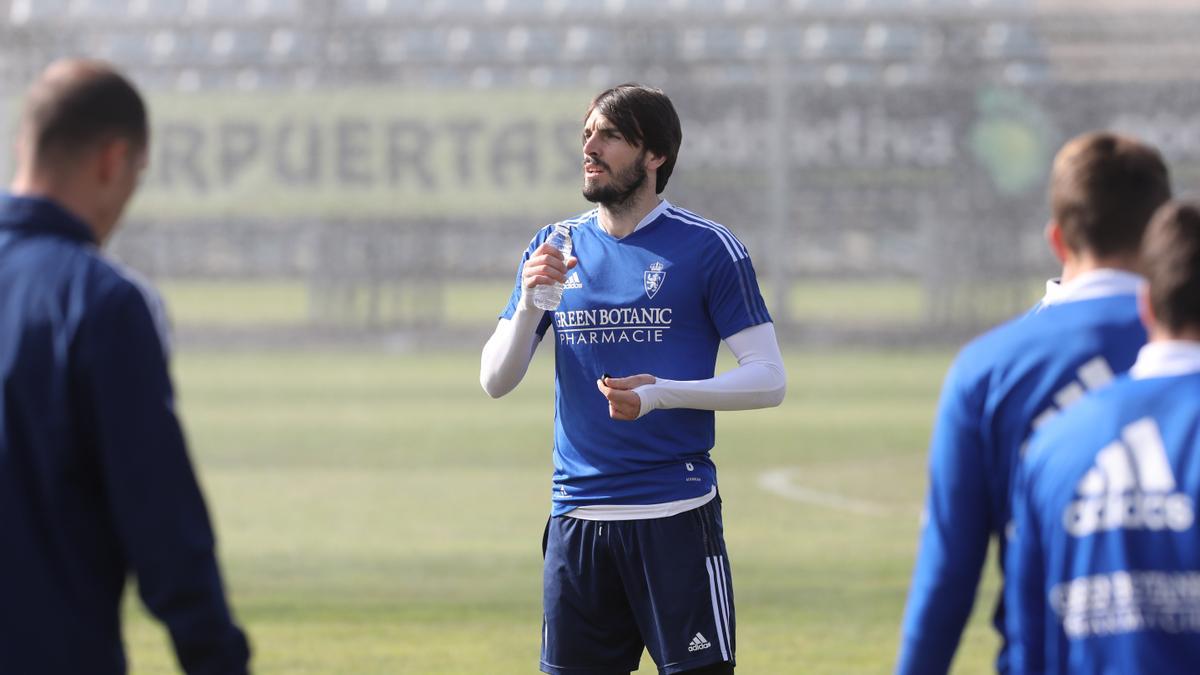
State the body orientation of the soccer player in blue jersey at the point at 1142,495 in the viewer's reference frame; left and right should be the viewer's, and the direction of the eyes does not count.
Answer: facing away from the viewer

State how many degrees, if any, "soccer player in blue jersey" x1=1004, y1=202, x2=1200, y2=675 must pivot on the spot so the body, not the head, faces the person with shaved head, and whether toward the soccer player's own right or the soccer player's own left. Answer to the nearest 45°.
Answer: approximately 90° to the soccer player's own left

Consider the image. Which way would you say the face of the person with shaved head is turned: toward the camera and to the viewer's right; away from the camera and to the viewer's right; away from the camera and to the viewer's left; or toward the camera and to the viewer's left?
away from the camera and to the viewer's right

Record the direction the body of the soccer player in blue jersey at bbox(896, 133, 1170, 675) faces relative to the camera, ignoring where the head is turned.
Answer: away from the camera

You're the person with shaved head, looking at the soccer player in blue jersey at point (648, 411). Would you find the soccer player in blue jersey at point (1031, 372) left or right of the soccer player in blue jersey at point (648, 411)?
right

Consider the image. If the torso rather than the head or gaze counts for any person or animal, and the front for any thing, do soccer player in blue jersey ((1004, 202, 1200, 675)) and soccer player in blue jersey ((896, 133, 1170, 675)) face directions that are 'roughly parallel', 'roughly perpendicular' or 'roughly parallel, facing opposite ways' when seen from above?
roughly parallel

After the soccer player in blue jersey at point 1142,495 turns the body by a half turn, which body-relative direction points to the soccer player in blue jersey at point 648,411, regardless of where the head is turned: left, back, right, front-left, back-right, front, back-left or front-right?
back-right

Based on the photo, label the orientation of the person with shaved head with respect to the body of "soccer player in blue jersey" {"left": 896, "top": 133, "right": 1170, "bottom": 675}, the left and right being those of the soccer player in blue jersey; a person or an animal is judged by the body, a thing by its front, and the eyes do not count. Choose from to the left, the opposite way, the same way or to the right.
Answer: the same way

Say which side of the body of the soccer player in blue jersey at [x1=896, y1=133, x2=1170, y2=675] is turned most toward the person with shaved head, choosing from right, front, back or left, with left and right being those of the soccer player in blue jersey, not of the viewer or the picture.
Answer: left

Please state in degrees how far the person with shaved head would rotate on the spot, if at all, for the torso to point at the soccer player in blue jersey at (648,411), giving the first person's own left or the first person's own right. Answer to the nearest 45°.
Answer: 0° — they already face them

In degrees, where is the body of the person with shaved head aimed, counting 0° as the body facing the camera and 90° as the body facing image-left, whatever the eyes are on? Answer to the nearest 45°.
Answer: approximately 225°

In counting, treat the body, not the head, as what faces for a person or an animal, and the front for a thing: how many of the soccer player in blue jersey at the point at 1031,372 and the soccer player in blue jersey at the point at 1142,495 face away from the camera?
2

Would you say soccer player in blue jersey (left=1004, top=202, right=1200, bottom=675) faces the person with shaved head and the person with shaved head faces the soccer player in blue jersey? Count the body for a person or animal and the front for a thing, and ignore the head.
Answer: no

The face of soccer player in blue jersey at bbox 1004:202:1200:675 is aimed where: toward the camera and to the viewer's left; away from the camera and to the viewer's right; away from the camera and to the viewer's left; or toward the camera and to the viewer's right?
away from the camera and to the viewer's left

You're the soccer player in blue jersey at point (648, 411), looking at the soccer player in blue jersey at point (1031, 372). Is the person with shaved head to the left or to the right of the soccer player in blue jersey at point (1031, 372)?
right

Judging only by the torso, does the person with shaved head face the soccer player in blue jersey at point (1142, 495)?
no
